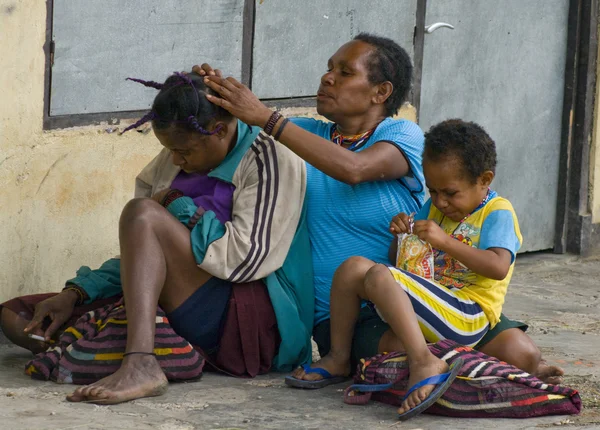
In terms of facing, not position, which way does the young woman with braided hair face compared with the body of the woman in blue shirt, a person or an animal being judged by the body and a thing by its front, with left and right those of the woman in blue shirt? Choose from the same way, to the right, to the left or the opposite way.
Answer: the same way

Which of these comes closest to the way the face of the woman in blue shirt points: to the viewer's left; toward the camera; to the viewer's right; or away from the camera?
to the viewer's left

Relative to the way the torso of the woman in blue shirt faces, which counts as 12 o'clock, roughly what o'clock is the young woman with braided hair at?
The young woman with braided hair is roughly at 1 o'clock from the woman in blue shirt.

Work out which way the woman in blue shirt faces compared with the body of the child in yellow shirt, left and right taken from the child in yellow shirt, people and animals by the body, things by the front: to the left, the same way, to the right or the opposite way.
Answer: the same way

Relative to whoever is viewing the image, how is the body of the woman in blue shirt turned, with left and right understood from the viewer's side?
facing the viewer and to the left of the viewer

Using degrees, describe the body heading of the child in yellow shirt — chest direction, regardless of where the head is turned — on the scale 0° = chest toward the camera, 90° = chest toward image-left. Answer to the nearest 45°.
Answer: approximately 45°

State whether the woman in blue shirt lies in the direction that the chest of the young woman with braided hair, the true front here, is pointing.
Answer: no

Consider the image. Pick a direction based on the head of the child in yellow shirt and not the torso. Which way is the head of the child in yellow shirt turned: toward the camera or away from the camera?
toward the camera

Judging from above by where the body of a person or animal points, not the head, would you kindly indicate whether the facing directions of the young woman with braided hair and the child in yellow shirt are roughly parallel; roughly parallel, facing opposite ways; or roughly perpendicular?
roughly parallel

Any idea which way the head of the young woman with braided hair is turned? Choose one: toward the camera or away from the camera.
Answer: toward the camera

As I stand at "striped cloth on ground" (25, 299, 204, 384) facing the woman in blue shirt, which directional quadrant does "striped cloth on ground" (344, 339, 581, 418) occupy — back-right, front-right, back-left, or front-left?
front-right

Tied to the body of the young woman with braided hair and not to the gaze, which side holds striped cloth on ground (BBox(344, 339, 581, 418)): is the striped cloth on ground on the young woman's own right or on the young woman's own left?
on the young woman's own left

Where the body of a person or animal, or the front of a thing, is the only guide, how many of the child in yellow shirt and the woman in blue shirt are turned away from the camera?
0
